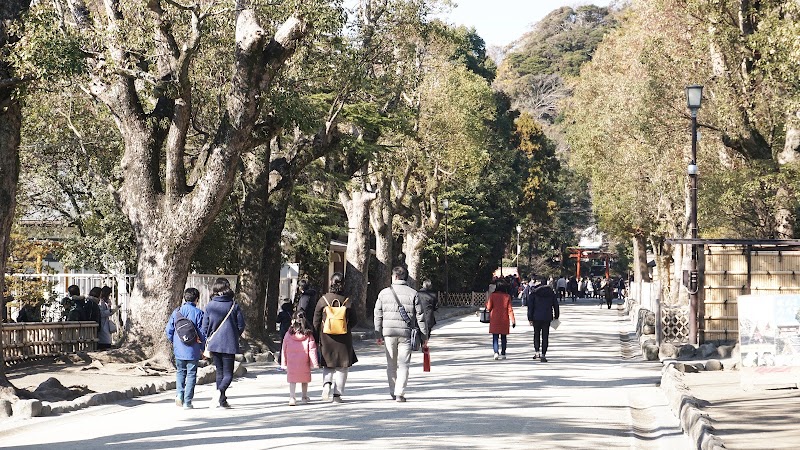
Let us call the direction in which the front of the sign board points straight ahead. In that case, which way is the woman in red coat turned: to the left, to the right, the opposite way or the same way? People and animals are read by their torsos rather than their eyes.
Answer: the opposite way

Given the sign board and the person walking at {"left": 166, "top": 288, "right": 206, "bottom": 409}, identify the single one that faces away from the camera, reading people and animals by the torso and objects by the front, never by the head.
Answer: the person walking

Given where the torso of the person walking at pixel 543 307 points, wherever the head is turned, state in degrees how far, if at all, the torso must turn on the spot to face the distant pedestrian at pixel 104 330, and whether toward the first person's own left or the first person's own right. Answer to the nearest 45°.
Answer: approximately 90° to the first person's own left

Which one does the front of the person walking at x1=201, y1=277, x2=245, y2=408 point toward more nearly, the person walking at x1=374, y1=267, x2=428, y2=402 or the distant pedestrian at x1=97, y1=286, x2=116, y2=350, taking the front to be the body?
the distant pedestrian

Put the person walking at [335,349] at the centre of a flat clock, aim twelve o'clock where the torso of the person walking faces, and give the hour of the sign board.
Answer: The sign board is roughly at 3 o'clock from the person walking.

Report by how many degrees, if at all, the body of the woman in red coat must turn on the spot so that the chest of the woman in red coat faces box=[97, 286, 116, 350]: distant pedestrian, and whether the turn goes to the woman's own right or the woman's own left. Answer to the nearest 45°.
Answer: approximately 90° to the woman's own left

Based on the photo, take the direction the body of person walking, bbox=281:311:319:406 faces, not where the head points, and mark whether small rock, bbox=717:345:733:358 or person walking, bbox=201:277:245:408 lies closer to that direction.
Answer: the small rock

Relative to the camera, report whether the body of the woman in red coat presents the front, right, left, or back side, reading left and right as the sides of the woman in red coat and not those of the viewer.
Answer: back

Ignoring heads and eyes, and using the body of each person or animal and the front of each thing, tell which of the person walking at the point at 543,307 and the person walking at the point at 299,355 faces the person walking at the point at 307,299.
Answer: the person walking at the point at 299,355

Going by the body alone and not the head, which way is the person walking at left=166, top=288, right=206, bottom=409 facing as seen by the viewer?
away from the camera

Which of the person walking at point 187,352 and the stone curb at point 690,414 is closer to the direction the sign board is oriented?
the stone curb

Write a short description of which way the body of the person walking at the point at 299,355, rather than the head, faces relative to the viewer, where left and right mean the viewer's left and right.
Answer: facing away from the viewer

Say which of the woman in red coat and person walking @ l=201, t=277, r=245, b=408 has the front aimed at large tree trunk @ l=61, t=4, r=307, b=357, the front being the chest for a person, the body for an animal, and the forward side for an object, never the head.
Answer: the person walking

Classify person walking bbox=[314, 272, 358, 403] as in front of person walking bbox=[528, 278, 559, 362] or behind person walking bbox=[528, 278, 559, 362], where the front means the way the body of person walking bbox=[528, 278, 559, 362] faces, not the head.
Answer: behind
